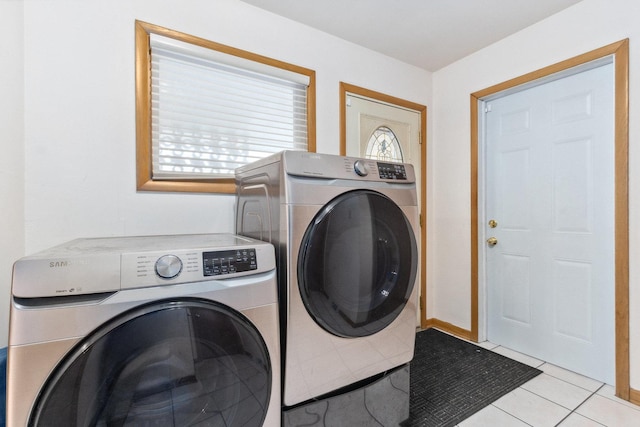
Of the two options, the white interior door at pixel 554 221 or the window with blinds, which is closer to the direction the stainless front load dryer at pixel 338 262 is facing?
the white interior door

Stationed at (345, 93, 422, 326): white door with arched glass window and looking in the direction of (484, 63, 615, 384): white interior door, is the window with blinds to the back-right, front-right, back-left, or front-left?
back-right

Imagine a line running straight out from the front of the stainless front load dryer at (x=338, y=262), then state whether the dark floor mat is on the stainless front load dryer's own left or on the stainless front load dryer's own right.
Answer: on the stainless front load dryer's own left

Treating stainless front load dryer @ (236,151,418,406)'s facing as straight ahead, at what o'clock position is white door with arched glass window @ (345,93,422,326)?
The white door with arched glass window is roughly at 8 o'clock from the stainless front load dryer.

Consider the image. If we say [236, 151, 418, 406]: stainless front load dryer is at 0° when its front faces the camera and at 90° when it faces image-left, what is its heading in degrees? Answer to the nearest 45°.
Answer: approximately 315°

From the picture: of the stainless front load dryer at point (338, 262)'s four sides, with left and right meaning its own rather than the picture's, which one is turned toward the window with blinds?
back

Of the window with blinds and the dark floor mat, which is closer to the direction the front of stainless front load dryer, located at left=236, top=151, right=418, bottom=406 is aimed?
the dark floor mat

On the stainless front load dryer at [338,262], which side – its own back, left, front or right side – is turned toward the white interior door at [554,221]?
left
